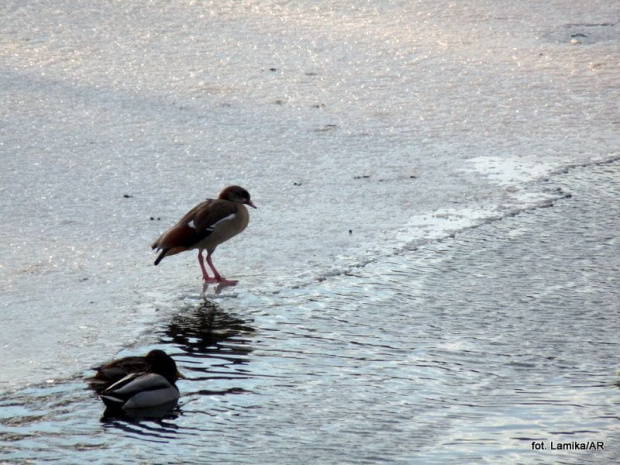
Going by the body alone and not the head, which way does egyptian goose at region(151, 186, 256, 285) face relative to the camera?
to the viewer's right

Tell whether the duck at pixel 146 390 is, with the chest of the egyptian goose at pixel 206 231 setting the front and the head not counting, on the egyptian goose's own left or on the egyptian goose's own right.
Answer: on the egyptian goose's own right
